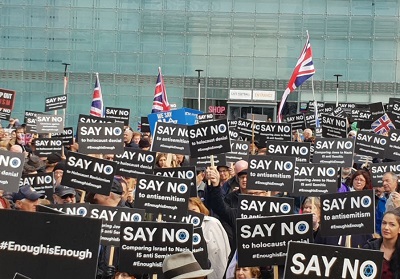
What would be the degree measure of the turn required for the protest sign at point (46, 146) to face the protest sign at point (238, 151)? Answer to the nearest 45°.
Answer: approximately 45° to its left

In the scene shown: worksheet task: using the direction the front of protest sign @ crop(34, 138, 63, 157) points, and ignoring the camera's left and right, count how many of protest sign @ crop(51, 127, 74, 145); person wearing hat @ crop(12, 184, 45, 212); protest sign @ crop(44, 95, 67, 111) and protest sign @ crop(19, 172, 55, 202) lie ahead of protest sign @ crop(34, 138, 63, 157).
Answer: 2

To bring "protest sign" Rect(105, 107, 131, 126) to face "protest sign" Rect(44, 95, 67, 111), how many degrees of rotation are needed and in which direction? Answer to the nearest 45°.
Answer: approximately 135° to its right

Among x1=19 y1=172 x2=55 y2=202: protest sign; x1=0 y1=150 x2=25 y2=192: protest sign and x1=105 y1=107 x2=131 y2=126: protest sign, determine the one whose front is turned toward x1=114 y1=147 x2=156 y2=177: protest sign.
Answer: x1=105 y1=107 x2=131 y2=126: protest sign

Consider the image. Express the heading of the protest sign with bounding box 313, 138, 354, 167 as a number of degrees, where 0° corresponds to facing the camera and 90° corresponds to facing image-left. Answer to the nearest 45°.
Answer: approximately 0°
